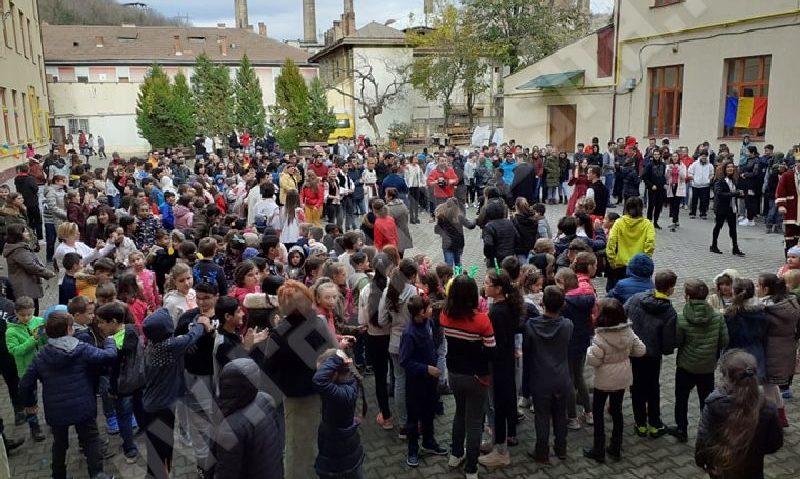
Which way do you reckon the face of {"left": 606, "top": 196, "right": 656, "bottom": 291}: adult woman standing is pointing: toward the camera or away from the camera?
away from the camera

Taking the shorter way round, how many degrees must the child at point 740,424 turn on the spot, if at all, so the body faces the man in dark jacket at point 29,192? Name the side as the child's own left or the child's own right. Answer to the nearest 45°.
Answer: approximately 90° to the child's own left

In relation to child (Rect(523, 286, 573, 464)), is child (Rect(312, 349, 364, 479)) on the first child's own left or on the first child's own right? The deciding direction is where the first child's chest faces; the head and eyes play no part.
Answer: on the first child's own left

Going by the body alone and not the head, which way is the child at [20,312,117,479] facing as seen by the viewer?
away from the camera

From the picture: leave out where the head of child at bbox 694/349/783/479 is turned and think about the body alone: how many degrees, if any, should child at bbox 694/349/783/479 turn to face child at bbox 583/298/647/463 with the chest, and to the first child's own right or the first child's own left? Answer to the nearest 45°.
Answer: approximately 45° to the first child's own left

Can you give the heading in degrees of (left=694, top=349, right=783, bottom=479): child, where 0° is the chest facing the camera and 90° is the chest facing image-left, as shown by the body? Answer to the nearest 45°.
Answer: approximately 180°

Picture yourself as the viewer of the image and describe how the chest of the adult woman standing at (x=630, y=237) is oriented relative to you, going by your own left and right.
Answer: facing away from the viewer
